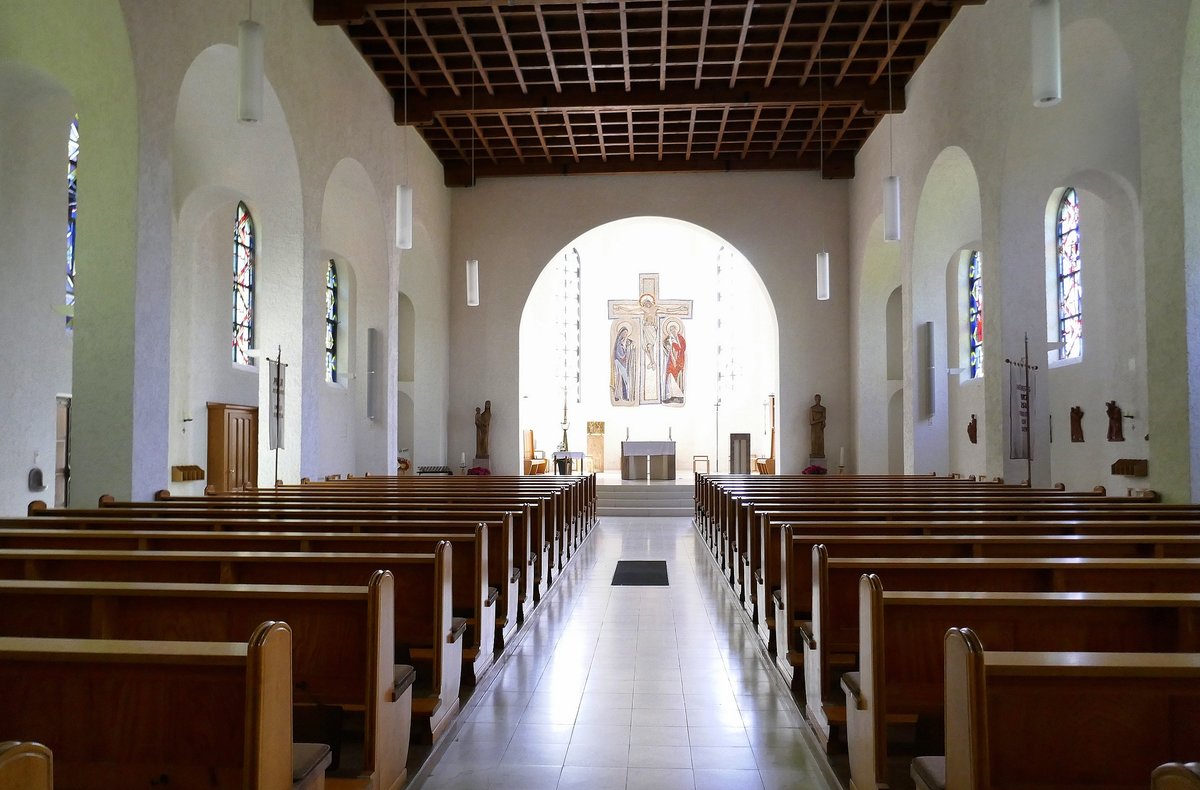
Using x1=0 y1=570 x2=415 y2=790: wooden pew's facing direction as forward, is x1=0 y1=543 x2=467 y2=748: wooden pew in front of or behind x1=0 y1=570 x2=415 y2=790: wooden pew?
in front

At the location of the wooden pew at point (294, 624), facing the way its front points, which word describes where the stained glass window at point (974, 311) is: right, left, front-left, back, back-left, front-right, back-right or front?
front-right

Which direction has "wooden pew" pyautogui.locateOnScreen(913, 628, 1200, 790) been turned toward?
away from the camera

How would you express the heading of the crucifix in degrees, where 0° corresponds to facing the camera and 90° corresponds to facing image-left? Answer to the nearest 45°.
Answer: approximately 0°

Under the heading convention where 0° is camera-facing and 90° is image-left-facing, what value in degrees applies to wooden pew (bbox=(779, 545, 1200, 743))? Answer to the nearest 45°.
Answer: approximately 180°

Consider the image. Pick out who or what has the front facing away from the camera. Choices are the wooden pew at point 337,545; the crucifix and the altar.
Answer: the wooden pew

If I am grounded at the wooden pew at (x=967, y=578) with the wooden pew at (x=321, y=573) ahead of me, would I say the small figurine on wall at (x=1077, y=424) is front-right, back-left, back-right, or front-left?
back-right

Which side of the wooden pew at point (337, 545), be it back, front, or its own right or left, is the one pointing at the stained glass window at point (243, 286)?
front

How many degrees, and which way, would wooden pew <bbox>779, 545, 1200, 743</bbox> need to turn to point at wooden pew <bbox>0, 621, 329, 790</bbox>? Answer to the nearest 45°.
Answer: approximately 135° to its left

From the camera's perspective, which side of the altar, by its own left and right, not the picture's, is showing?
front

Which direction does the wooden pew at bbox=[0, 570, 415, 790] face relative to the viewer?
away from the camera

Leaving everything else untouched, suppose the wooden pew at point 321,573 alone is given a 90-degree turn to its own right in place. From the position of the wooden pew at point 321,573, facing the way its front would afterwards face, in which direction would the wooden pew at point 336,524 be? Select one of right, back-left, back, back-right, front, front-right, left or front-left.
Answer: left

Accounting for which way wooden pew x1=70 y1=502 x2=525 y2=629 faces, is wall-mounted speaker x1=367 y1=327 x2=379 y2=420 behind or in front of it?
in front

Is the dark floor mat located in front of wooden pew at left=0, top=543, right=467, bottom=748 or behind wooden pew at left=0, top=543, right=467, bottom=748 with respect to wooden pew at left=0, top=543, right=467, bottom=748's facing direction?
in front

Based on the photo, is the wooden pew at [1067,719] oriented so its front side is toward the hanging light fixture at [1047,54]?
yes

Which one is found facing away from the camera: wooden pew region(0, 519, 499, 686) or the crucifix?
the wooden pew

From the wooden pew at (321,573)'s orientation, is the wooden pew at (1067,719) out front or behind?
behind

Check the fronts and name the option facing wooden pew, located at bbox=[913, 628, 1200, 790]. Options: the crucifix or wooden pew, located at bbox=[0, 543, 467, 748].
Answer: the crucifix

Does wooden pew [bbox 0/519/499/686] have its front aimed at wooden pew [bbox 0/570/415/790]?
no

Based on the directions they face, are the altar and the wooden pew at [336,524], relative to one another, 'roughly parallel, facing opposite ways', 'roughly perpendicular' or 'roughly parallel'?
roughly parallel, facing opposite ways

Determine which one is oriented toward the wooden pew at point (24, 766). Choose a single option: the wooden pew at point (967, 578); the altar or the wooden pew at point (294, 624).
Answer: the altar
